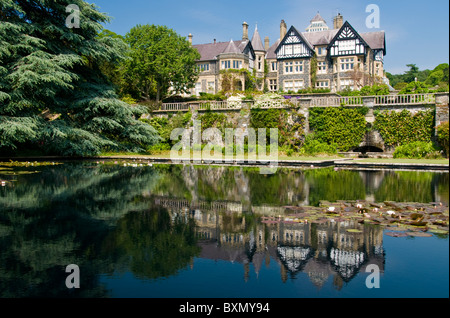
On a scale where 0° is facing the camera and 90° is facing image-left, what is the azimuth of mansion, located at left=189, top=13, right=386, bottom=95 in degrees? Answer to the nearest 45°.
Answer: approximately 0°

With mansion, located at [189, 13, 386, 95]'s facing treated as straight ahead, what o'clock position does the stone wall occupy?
The stone wall is roughly at 12 o'clock from the mansion.

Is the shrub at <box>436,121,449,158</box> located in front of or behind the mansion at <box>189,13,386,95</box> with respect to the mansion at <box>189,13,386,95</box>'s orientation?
in front

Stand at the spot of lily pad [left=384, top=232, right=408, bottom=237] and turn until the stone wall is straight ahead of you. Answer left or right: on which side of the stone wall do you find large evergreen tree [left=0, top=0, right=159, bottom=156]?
left

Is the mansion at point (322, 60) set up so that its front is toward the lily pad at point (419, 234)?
yes

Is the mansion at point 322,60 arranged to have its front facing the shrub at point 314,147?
yes

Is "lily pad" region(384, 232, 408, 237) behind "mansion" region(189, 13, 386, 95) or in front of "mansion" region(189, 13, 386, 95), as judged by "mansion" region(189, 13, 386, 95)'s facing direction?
in front

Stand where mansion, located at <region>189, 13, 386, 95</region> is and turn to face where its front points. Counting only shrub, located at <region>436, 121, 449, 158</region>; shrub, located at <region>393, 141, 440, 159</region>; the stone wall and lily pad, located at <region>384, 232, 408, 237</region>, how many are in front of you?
4

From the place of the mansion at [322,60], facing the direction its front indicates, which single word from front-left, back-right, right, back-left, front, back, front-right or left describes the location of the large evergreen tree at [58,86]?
front-right
